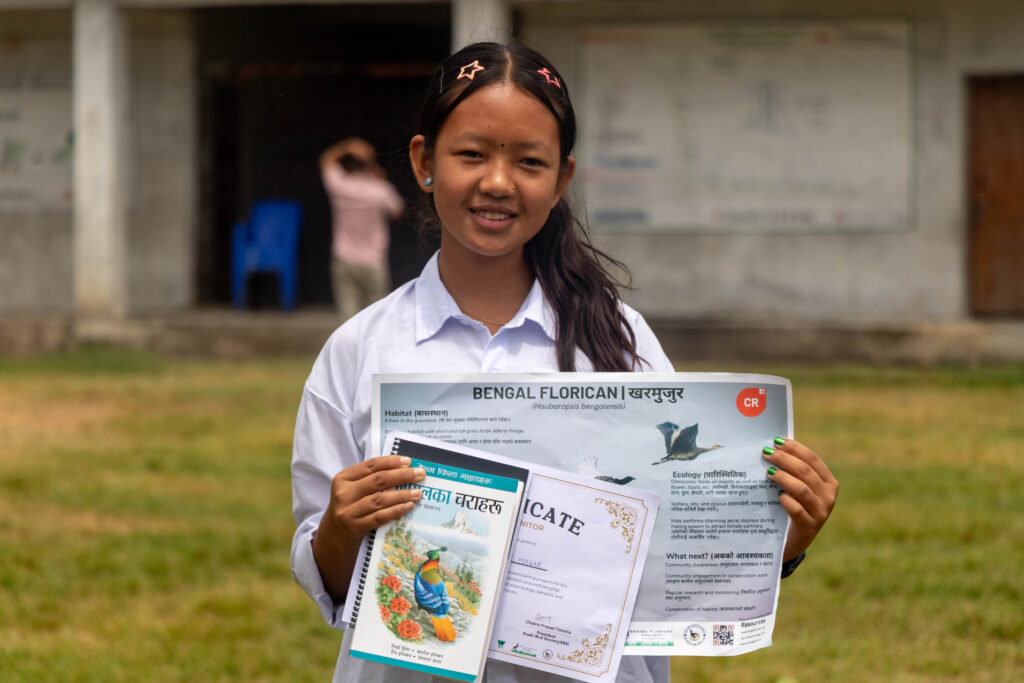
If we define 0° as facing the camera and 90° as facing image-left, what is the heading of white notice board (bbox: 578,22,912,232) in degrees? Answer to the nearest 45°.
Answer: approximately 0°

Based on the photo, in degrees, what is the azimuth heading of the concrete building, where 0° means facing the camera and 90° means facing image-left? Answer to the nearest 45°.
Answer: approximately 0°

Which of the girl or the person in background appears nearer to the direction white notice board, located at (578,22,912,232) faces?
the girl

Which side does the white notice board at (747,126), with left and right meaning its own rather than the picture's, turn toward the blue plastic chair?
right

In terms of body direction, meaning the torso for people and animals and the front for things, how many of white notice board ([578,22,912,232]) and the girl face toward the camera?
2

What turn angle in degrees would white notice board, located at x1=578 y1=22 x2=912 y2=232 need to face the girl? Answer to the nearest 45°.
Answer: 0° — it already faces them

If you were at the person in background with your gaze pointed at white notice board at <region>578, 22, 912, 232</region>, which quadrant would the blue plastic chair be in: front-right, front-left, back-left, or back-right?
back-left

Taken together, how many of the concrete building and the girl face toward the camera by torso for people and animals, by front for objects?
2

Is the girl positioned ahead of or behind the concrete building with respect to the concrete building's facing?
ahead
